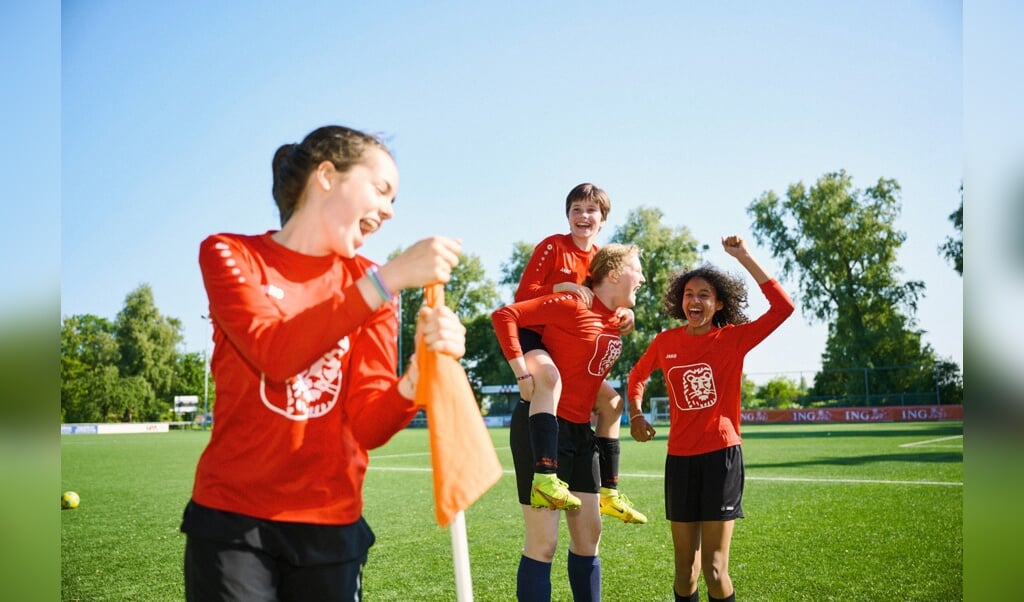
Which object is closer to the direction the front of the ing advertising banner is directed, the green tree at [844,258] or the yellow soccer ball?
the yellow soccer ball

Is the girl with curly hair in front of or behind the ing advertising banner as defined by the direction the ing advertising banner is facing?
in front

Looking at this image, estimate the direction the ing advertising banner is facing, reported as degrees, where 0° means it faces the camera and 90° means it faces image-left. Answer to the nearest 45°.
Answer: approximately 0°

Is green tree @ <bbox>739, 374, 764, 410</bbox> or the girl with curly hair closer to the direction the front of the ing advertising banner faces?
the girl with curly hair

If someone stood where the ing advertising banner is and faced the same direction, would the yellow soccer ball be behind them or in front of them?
in front

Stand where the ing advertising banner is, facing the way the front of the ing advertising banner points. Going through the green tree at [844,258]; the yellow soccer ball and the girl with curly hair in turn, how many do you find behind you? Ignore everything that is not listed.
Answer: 1

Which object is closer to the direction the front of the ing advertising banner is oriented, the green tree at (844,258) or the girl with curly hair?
the girl with curly hair

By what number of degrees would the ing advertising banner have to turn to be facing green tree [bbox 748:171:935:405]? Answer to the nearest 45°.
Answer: approximately 180°
